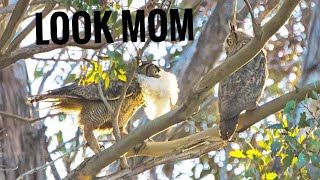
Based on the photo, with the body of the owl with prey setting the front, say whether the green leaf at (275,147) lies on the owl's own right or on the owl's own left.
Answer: on the owl's own right

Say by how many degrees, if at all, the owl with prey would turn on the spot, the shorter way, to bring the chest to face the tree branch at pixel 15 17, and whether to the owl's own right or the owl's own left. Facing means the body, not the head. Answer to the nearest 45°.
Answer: approximately 135° to the owl's own right

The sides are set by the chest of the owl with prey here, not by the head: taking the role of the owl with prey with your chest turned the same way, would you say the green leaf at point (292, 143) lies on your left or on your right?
on your right

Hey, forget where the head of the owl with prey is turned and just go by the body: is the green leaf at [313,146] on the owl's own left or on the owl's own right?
on the owl's own right

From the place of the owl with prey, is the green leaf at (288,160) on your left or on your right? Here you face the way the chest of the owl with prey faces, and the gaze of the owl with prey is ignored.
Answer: on your right

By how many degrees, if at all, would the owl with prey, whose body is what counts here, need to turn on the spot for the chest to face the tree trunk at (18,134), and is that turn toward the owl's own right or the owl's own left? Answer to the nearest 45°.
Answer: approximately 135° to the owl's own left

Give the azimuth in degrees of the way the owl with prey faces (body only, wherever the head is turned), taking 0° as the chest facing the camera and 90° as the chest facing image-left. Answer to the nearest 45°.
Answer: approximately 270°
